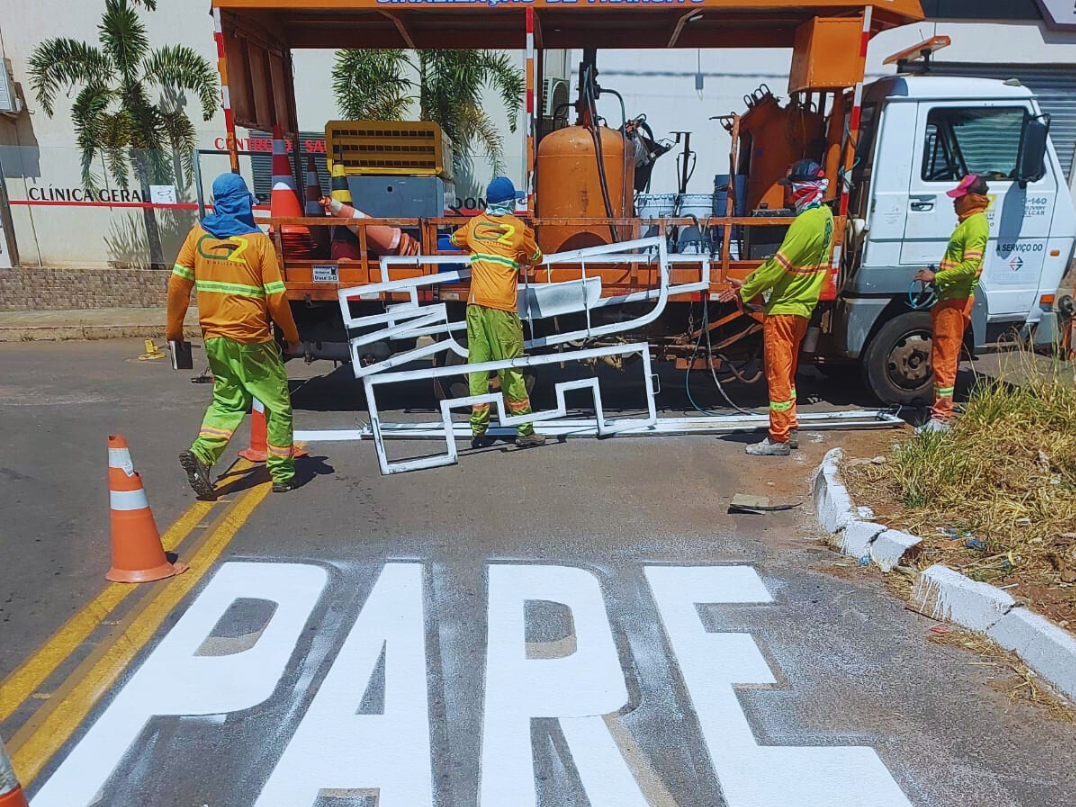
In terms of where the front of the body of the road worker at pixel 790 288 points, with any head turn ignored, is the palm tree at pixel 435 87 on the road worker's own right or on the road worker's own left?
on the road worker's own right

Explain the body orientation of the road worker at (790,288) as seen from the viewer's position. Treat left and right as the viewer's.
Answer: facing to the left of the viewer

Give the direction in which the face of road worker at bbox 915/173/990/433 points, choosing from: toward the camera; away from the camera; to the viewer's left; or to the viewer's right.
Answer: to the viewer's left

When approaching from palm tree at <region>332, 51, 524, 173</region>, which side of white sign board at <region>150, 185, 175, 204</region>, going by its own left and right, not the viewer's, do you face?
left

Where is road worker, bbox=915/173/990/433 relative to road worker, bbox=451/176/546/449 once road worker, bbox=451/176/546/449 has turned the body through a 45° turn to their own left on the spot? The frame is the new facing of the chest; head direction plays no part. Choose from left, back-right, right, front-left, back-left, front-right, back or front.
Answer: back-right

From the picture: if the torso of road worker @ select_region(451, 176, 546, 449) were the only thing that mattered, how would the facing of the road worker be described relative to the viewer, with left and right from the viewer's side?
facing away from the viewer

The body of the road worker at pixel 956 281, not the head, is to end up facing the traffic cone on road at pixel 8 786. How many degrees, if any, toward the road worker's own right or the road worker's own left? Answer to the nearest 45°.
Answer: approximately 90° to the road worker's own left

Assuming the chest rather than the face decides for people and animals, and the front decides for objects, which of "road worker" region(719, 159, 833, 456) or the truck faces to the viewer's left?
the road worker

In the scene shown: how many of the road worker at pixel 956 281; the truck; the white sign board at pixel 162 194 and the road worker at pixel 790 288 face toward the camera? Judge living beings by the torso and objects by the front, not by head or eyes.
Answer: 1

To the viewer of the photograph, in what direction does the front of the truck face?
facing to the right of the viewer

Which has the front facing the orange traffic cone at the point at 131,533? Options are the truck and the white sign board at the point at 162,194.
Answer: the white sign board

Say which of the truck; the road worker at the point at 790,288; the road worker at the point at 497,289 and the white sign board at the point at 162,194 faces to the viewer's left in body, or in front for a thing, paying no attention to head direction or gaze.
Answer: the road worker at the point at 790,288

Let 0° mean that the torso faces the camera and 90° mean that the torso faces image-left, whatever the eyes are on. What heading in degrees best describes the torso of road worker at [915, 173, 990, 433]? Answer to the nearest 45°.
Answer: approximately 90°
